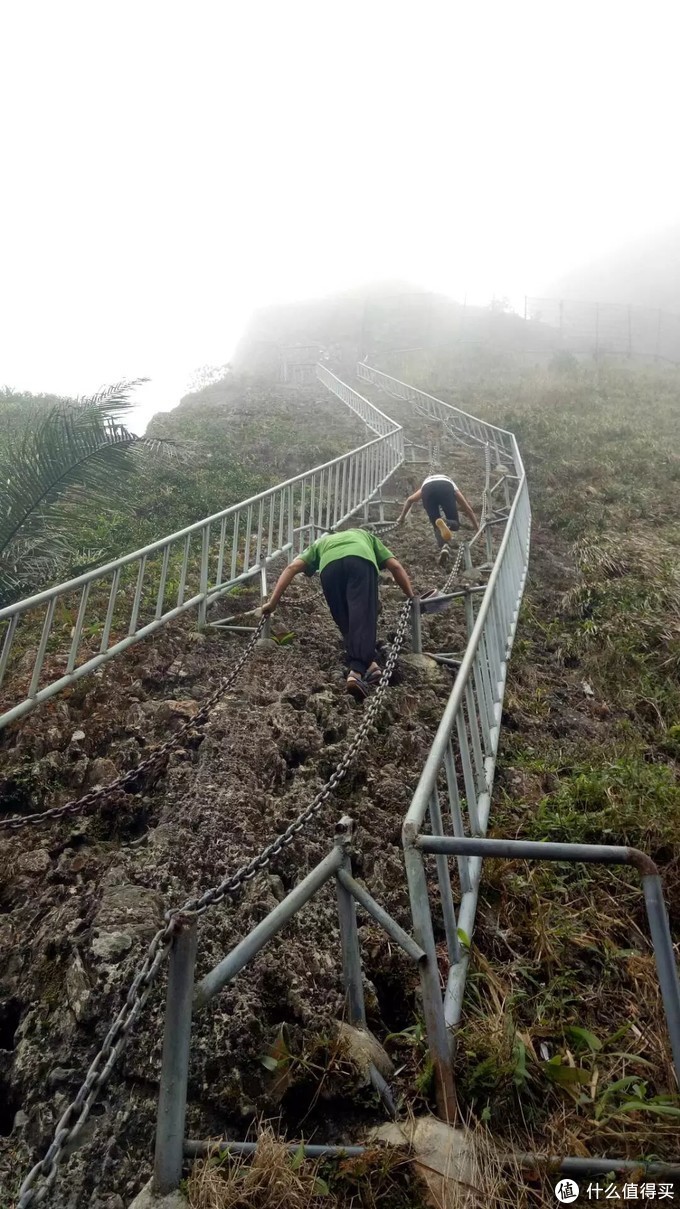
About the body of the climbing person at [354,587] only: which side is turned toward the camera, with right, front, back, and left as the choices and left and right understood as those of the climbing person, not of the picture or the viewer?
back

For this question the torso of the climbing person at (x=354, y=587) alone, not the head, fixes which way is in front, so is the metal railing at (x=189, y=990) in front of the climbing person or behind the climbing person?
behind

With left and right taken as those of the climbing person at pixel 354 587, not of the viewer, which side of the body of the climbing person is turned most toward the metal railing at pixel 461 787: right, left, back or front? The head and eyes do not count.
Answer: back

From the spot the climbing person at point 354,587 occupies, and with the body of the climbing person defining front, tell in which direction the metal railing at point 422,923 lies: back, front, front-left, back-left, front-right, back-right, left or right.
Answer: back

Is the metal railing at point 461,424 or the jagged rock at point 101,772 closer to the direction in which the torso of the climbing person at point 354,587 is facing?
the metal railing

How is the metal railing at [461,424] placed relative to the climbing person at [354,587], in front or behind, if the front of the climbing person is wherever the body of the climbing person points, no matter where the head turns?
in front

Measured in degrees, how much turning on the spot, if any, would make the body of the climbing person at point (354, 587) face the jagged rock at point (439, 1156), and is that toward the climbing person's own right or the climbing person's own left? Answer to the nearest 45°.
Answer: approximately 180°

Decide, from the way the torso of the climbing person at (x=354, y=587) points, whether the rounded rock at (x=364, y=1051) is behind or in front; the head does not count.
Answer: behind

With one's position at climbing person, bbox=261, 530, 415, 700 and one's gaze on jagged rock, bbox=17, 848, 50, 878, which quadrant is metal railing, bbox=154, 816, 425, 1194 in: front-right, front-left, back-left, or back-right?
front-left
